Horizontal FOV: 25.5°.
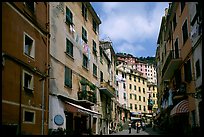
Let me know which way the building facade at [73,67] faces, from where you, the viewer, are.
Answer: facing the viewer and to the right of the viewer

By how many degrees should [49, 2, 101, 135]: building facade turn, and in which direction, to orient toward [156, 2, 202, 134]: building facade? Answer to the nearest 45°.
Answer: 0° — it already faces it

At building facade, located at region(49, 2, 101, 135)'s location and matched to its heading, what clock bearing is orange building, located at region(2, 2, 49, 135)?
The orange building is roughly at 2 o'clock from the building facade.

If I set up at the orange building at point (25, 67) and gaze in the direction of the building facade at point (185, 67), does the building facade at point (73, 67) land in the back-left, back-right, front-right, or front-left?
front-left

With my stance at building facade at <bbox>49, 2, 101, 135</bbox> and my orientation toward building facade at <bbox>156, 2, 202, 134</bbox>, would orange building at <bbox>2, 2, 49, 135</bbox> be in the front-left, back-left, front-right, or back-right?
front-right

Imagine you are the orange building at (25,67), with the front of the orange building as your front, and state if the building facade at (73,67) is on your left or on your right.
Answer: on your left

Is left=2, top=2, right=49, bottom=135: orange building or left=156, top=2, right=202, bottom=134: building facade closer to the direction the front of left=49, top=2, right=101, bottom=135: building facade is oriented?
the building facade

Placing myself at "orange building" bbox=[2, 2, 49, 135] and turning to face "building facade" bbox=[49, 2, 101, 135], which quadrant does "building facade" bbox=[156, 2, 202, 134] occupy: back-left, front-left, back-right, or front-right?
front-right

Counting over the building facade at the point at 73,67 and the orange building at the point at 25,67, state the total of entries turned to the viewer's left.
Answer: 0

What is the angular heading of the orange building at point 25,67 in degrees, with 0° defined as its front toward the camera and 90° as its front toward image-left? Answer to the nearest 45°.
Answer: approximately 315°

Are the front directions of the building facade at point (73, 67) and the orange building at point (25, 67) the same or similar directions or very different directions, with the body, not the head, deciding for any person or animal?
same or similar directions
